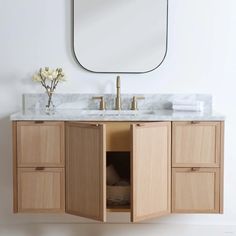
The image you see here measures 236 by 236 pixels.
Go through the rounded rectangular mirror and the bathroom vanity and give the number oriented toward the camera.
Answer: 2

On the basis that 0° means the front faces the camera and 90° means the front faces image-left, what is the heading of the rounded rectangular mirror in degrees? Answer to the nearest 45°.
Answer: approximately 0°
